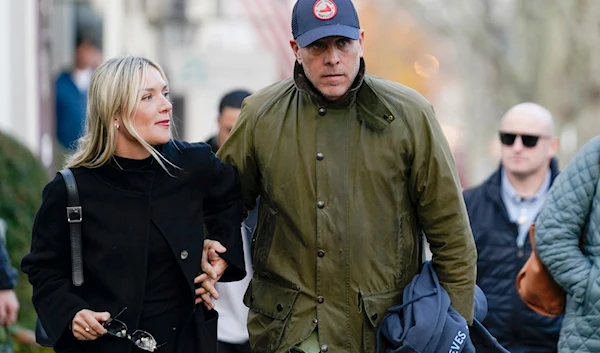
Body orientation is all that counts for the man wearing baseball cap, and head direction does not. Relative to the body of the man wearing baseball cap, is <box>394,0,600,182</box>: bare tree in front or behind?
behind

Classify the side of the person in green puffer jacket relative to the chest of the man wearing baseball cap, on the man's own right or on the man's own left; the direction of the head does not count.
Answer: on the man's own left

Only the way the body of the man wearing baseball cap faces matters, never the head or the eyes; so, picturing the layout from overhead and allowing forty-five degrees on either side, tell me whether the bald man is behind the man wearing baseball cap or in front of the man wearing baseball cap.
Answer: behind

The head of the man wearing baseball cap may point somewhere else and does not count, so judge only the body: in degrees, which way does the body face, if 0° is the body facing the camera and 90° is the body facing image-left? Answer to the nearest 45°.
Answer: approximately 0°

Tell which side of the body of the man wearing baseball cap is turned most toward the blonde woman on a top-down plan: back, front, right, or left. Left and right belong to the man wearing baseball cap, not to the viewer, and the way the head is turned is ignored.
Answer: right
